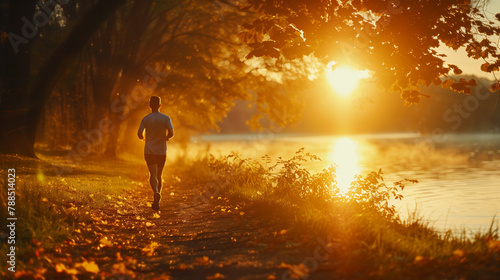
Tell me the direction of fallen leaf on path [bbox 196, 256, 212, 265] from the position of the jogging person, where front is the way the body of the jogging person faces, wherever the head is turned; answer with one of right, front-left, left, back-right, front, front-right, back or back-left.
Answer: back

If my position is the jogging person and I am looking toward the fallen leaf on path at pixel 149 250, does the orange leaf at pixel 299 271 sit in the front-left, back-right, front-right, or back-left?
front-left

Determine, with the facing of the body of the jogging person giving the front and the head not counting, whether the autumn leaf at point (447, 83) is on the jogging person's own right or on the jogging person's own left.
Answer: on the jogging person's own right

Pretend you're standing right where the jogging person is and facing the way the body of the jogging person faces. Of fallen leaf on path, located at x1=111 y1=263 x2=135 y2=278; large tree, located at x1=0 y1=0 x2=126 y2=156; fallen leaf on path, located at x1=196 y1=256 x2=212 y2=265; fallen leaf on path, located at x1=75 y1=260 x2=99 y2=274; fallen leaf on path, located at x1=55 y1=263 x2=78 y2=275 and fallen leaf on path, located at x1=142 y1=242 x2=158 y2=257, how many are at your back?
5

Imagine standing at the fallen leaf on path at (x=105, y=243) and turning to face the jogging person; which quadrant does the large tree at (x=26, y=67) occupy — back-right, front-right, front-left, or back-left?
front-left

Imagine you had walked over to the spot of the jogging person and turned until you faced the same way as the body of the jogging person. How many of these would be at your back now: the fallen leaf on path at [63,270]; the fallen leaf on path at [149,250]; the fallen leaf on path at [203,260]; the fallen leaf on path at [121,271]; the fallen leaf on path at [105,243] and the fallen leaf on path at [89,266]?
6

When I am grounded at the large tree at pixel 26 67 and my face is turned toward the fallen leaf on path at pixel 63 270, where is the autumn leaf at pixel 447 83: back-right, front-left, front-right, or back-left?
front-left

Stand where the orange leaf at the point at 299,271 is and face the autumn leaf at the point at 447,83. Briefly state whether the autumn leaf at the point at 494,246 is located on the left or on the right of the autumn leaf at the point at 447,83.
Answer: right

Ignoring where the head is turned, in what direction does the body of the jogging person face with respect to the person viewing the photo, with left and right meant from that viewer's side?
facing away from the viewer

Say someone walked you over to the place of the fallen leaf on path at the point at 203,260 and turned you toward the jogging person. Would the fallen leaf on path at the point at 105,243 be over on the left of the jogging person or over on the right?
left

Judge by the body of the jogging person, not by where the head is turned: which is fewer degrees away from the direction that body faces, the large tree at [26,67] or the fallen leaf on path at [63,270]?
the large tree

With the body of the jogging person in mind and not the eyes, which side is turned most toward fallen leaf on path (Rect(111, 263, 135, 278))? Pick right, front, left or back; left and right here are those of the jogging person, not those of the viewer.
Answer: back

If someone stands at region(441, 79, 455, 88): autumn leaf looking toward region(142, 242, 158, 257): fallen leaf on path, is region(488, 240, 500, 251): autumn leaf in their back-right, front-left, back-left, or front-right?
front-left

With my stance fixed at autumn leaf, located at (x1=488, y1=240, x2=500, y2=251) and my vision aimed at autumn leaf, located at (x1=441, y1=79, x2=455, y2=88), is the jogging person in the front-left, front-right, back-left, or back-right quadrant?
front-left

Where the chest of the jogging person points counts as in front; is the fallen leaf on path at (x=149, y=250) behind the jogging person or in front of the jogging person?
behind

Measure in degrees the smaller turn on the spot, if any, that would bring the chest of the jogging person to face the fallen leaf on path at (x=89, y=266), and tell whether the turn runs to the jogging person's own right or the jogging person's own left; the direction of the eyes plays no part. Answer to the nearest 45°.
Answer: approximately 180°
